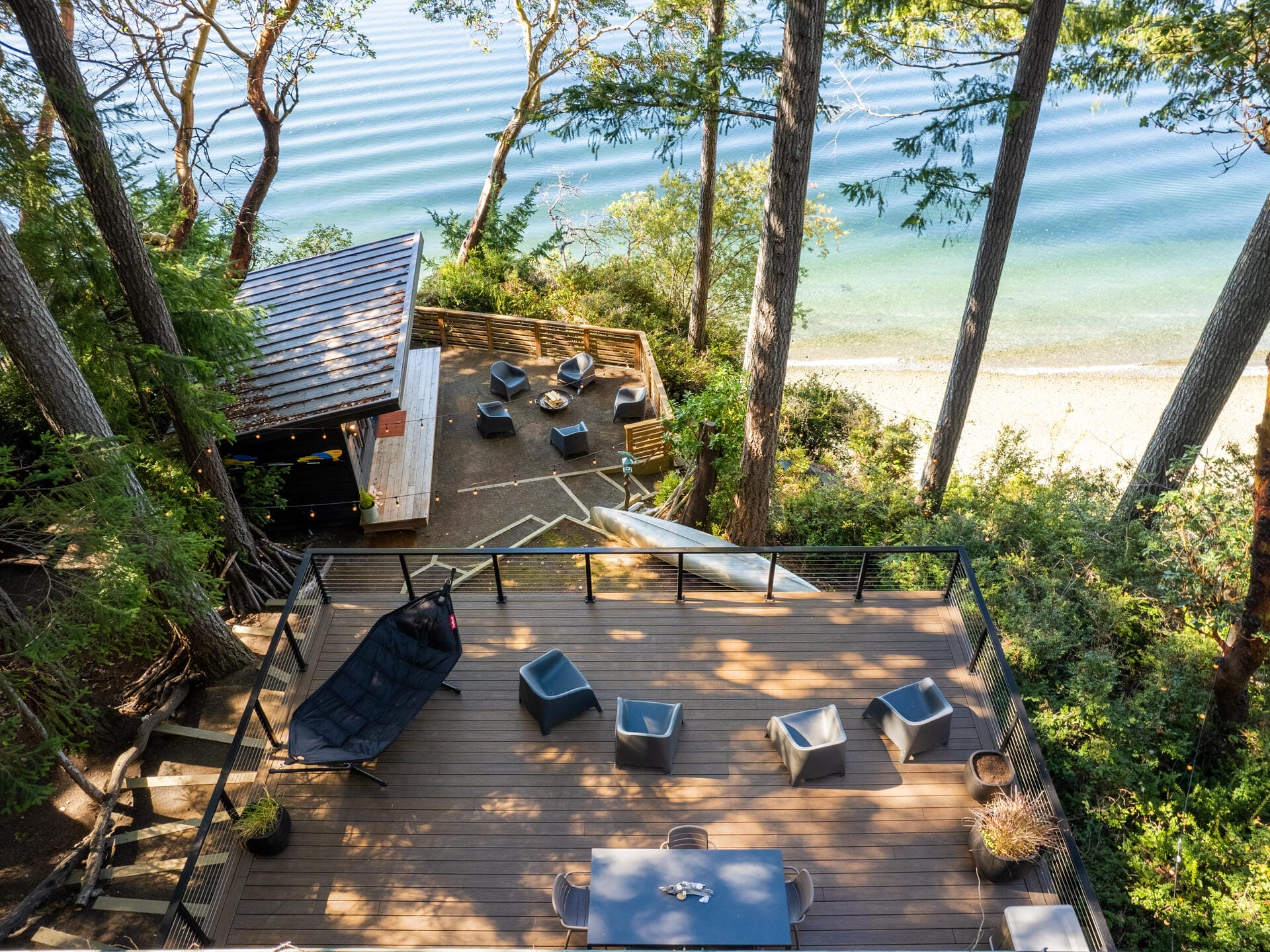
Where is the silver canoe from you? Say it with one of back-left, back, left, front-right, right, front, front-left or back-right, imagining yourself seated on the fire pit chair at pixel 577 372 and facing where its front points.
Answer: front-left

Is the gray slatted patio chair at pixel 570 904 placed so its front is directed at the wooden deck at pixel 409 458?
no

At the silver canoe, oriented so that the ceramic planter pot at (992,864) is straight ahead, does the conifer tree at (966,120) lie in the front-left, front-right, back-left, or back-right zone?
back-left

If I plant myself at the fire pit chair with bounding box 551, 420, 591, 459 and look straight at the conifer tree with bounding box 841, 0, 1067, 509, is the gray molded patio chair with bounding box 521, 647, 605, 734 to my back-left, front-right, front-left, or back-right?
front-right

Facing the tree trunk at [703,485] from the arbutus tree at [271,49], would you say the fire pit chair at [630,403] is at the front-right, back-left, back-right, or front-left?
front-left

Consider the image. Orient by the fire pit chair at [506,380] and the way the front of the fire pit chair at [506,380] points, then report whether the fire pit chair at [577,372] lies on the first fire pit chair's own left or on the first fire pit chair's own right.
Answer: on the first fire pit chair's own left

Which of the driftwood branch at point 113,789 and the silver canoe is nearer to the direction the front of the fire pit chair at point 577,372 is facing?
the driftwood branch

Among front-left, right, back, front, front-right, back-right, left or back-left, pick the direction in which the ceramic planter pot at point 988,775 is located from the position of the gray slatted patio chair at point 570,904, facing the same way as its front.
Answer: front

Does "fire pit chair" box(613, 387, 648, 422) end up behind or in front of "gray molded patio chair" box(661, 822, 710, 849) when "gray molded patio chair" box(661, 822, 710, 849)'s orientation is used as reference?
behind

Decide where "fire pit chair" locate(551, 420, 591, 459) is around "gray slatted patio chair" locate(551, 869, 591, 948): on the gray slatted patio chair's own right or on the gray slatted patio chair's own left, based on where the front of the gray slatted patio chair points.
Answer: on the gray slatted patio chair's own left

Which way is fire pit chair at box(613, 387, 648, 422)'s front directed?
to the viewer's left

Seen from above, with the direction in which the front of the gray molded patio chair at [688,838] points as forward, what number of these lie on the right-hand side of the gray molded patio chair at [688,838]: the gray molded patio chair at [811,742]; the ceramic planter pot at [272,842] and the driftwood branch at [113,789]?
2

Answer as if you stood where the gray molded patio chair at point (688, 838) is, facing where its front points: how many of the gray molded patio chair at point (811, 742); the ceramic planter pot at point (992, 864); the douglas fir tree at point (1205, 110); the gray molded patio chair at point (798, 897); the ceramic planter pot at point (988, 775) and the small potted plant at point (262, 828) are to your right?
1

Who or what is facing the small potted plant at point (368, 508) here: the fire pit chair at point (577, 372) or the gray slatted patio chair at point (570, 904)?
the fire pit chair

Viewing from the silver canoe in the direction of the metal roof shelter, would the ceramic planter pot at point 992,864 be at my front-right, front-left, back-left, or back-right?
back-left

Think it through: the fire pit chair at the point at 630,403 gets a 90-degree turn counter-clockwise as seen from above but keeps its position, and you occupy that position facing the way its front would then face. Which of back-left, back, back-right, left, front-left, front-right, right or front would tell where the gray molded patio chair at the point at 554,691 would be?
front

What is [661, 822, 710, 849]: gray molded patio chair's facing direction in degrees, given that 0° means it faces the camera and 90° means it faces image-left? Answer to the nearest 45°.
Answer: approximately 0°

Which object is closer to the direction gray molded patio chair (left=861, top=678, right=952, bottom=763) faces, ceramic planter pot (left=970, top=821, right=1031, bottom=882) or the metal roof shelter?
the metal roof shelter

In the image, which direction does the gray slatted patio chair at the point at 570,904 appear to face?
to the viewer's right

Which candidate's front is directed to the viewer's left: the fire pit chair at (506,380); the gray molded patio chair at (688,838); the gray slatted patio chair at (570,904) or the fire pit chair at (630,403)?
the fire pit chair at (630,403)
